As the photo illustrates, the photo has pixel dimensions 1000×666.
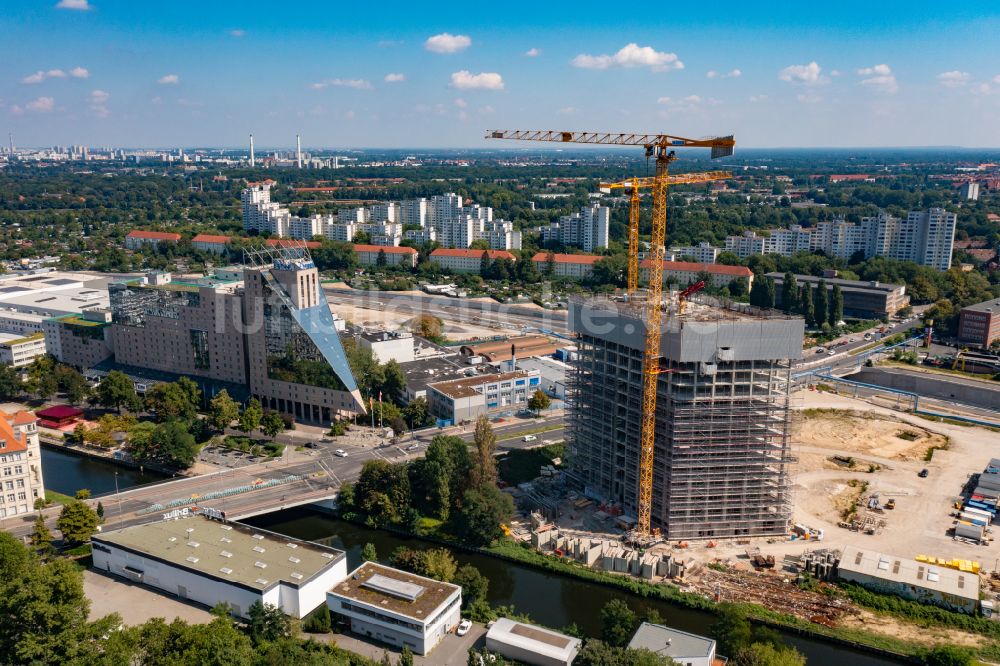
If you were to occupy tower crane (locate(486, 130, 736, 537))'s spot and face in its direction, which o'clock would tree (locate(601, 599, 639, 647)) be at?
The tree is roughly at 9 o'clock from the tower crane.

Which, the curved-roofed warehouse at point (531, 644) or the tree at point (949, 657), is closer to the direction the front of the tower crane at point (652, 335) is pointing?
the curved-roofed warehouse

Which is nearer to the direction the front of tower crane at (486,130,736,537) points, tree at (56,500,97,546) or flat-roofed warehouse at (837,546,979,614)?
the tree

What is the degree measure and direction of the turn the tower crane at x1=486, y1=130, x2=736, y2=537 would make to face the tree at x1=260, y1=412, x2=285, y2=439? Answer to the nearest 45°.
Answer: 0° — it already faces it

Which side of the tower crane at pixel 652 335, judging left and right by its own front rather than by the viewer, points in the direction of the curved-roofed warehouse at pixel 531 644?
left

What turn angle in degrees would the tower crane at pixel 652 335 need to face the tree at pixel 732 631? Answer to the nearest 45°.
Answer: approximately 90° to its left

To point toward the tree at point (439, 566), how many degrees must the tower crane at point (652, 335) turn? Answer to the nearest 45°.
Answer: approximately 45° to its left

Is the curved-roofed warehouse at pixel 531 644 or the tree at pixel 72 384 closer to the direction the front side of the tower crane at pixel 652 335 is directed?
the tree

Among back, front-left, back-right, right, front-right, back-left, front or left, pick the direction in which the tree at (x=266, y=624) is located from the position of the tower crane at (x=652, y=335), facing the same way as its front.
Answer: front-left

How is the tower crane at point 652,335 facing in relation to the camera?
to the viewer's left

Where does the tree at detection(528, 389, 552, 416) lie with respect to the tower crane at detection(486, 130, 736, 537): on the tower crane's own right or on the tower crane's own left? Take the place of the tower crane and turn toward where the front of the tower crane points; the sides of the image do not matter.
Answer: on the tower crane's own right

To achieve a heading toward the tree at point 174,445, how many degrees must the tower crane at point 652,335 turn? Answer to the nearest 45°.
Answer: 0° — it already faces it

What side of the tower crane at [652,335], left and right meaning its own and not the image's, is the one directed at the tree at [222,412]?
front

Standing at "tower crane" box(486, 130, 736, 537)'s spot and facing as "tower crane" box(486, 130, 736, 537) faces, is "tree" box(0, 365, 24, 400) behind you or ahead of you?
ahead

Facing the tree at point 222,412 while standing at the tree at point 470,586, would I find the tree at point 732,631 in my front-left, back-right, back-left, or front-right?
back-right

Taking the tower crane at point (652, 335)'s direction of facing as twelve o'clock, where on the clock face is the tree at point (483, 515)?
The tree is roughly at 11 o'clock from the tower crane.

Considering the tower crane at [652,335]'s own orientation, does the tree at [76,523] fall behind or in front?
in front

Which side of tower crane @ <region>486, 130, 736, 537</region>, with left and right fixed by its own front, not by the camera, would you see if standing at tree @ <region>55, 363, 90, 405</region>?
front
